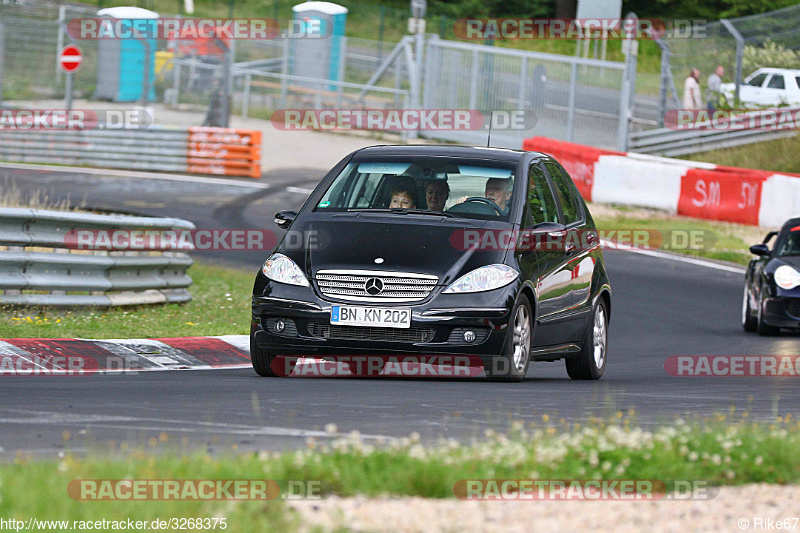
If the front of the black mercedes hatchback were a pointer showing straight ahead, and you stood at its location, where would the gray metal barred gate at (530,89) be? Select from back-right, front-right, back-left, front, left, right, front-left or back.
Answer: back-right

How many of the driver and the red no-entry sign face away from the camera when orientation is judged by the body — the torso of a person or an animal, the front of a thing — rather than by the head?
0

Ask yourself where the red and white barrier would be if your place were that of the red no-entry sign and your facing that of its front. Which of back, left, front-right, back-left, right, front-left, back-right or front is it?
front-left

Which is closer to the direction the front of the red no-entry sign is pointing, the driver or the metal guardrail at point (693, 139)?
the driver

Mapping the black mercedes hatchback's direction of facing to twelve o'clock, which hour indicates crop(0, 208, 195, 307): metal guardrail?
The metal guardrail is roughly at 3 o'clock from the black mercedes hatchback.

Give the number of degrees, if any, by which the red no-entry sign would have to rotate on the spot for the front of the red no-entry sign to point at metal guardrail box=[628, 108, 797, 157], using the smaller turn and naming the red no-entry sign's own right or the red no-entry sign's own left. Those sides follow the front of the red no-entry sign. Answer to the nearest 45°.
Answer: approximately 90° to the red no-entry sign's own left

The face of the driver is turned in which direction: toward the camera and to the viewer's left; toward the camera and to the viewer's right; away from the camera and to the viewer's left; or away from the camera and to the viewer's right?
toward the camera and to the viewer's left

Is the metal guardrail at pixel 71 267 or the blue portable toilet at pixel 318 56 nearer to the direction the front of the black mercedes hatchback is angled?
the metal guardrail

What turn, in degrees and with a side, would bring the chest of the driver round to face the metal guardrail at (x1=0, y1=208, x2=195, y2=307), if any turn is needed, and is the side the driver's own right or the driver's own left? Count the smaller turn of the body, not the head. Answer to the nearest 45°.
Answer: approximately 90° to the driver's own right

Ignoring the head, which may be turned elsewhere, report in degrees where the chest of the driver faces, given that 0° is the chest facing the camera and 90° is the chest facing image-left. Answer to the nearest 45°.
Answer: approximately 45°

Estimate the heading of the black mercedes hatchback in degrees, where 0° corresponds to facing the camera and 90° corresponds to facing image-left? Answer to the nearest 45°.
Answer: approximately 45°
